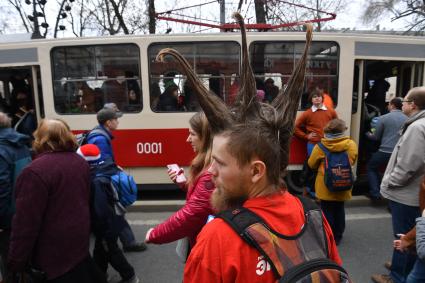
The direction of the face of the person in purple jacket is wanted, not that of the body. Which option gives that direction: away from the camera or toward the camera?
away from the camera

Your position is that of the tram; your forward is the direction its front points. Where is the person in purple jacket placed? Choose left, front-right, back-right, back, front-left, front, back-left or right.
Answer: right

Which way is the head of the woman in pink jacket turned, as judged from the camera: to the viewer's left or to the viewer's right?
to the viewer's left

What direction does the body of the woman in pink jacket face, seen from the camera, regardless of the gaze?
to the viewer's left

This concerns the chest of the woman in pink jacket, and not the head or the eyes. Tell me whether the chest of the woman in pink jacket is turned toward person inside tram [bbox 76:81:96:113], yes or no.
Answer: no

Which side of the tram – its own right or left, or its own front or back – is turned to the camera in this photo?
right
